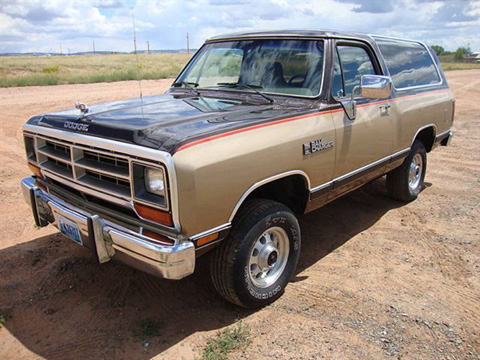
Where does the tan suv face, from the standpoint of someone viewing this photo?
facing the viewer and to the left of the viewer
